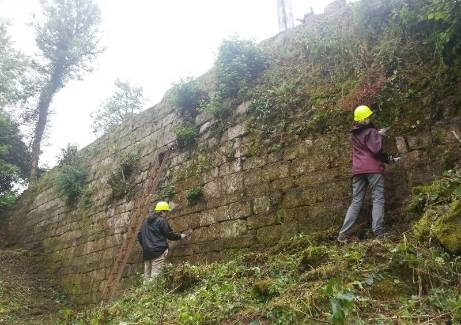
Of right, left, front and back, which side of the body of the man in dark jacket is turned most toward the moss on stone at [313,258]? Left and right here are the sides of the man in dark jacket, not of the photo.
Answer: right

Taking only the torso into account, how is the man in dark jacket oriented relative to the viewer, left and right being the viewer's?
facing away from the viewer and to the right of the viewer

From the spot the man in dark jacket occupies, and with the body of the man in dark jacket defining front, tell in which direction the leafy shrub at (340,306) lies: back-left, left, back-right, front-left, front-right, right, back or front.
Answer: back-right

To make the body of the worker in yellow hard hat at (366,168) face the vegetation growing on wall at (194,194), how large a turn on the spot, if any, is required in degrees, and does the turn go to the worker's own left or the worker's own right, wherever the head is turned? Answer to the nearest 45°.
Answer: approximately 90° to the worker's own left

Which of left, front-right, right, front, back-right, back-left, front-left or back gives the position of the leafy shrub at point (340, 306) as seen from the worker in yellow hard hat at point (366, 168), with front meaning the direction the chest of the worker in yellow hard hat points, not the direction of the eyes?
back-right

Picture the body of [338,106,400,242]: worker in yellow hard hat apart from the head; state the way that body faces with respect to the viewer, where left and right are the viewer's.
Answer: facing away from the viewer and to the right of the viewer

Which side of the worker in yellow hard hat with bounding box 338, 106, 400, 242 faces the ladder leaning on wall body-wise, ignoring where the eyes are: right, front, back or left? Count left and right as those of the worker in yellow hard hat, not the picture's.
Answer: left

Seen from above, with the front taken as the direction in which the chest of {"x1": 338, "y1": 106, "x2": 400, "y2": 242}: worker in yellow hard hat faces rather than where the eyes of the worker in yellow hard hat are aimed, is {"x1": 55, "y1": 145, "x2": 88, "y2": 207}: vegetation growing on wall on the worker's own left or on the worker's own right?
on the worker's own left
